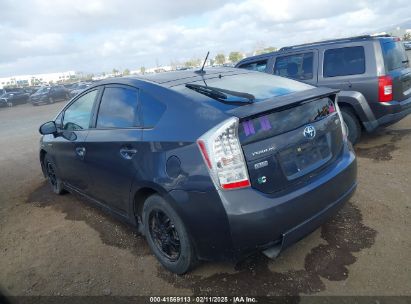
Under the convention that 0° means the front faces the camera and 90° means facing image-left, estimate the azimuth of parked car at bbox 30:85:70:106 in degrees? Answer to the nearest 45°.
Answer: approximately 45°

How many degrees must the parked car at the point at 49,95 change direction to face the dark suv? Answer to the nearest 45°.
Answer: approximately 45° to its left

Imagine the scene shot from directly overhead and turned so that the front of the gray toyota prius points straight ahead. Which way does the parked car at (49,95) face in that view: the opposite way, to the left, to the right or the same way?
to the left

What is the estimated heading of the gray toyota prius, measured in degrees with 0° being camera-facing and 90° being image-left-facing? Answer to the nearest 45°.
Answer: approximately 135°

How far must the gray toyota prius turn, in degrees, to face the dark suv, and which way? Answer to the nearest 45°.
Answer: approximately 90° to its right

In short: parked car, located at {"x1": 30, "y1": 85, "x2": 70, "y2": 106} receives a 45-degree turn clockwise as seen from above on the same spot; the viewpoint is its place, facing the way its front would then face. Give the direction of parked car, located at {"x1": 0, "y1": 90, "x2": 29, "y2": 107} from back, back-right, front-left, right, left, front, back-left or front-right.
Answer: front-right

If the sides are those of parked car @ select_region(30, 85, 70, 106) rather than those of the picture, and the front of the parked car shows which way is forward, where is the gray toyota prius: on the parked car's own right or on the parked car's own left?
on the parked car's own left

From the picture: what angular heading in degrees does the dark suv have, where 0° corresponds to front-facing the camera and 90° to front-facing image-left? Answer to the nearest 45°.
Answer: approximately 135°

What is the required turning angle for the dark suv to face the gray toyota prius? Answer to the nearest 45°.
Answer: approximately 135° to its left
